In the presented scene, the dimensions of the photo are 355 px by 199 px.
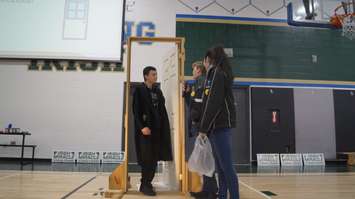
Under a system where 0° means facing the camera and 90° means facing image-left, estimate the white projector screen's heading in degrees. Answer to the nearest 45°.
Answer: approximately 0°

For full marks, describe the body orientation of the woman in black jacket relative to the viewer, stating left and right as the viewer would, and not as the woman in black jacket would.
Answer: facing to the left of the viewer

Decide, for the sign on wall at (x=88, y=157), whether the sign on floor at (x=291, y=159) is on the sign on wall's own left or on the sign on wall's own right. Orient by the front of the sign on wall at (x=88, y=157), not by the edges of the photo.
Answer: on the sign on wall's own left

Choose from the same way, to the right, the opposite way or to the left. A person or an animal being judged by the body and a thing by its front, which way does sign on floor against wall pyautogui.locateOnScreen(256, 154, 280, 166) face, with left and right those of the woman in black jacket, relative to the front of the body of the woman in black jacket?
to the left

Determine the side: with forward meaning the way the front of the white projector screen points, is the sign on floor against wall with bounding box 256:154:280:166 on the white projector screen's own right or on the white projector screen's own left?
on the white projector screen's own left

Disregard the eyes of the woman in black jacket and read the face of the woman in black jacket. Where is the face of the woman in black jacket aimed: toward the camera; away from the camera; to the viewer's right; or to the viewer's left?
to the viewer's left

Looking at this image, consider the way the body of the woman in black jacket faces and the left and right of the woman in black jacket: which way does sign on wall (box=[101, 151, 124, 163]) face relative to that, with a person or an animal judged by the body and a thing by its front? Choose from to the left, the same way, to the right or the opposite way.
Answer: to the left

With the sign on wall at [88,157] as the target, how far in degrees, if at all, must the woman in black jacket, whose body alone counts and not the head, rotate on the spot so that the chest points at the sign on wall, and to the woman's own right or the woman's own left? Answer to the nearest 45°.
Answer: approximately 45° to the woman's own right
